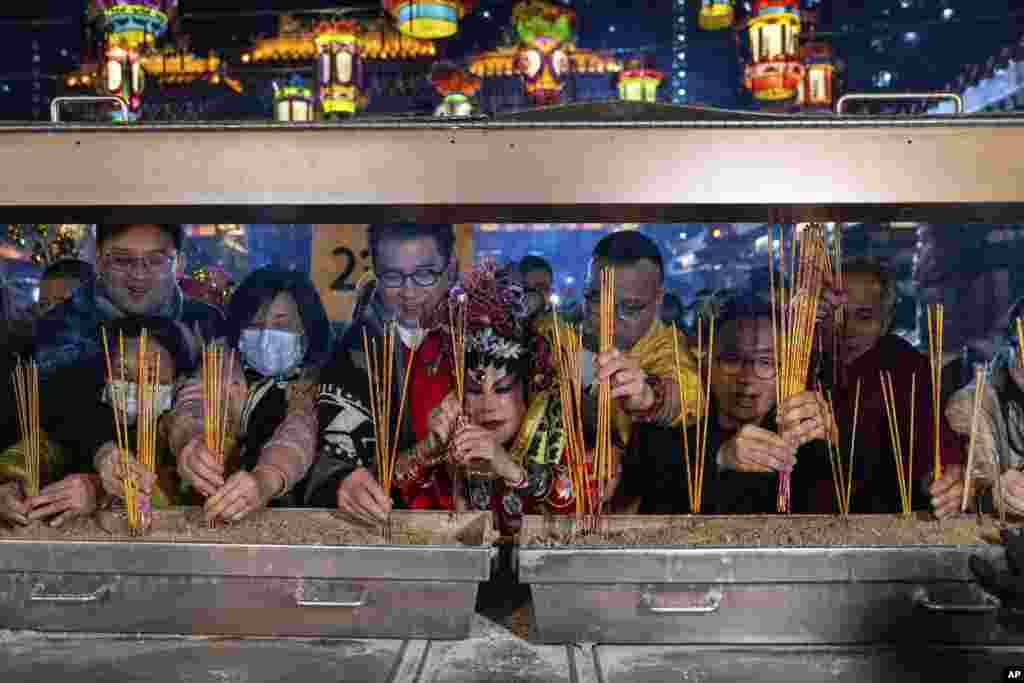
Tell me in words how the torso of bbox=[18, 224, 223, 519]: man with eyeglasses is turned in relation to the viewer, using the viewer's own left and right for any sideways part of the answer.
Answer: facing the viewer

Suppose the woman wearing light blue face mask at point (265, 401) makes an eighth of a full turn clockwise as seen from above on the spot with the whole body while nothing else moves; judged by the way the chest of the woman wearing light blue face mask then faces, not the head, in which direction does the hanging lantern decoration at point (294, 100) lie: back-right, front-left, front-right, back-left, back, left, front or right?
right

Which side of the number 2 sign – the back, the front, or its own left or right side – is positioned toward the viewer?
front

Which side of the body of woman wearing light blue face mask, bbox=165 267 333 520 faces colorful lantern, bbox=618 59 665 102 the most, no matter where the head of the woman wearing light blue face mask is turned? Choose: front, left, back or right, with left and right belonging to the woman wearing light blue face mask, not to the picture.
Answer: back

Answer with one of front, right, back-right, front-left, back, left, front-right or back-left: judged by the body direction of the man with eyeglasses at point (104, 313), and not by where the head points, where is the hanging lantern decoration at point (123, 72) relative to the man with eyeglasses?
back

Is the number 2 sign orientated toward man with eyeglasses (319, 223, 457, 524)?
yes

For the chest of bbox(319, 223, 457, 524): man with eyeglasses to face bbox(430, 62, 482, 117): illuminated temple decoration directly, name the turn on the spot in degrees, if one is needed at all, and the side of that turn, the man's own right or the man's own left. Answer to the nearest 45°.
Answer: approximately 180°

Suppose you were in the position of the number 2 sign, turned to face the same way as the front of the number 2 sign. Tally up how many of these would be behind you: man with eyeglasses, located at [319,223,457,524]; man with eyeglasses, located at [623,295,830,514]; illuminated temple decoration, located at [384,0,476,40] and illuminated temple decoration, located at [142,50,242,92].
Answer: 2

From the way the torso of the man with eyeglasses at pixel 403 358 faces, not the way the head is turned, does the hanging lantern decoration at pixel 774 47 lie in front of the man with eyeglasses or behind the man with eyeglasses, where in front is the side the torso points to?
behind

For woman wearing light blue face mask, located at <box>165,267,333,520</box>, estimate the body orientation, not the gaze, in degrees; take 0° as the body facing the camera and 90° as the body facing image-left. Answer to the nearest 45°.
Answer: approximately 45°

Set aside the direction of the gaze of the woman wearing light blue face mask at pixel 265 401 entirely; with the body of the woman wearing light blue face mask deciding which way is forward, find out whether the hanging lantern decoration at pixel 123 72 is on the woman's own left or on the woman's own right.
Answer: on the woman's own right

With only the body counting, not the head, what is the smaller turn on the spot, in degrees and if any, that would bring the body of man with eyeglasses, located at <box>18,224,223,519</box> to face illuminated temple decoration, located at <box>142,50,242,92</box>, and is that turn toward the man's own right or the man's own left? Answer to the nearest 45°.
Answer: approximately 180°

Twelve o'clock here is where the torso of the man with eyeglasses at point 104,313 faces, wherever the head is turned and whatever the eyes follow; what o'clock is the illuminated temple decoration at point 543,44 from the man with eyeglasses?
The illuminated temple decoration is roughly at 7 o'clock from the man with eyeglasses.

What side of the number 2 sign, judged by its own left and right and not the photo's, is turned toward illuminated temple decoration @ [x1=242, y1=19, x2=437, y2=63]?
back

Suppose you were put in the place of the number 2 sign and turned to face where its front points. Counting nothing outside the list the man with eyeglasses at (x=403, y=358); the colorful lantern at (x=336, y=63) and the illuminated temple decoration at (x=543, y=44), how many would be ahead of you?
1
